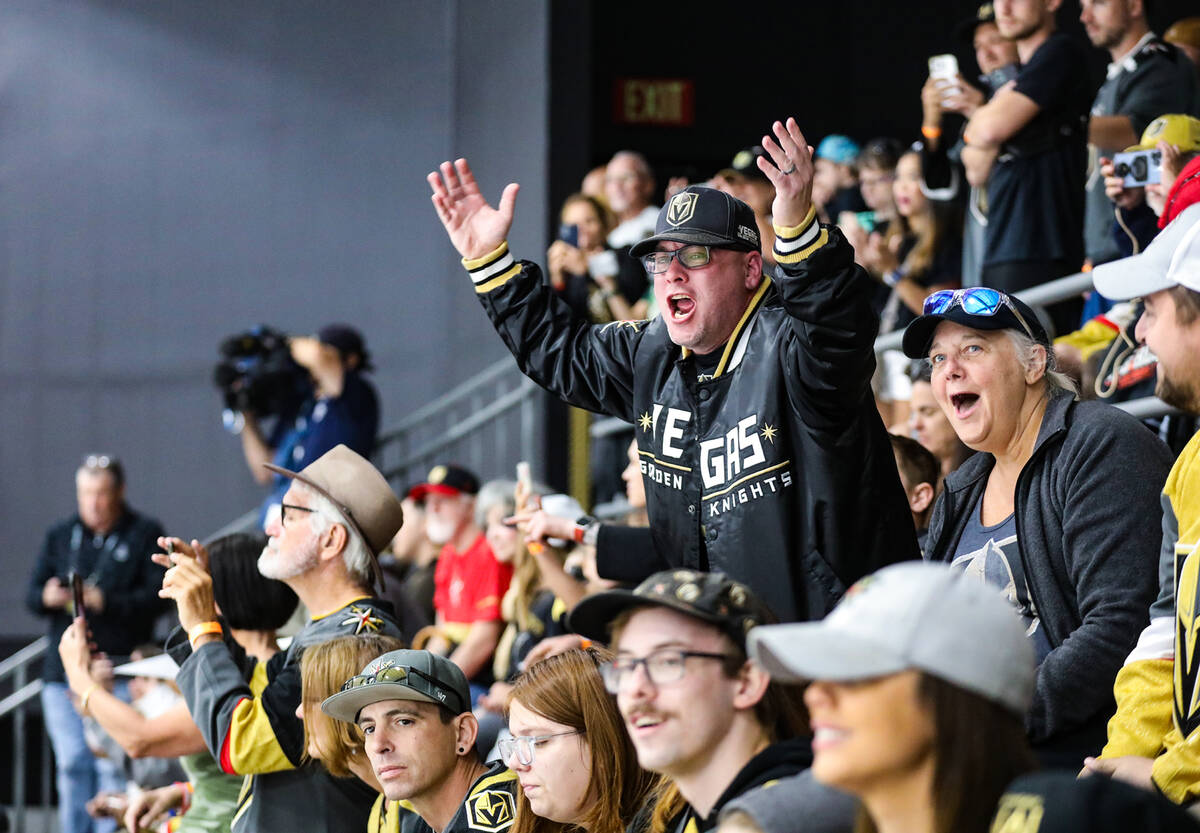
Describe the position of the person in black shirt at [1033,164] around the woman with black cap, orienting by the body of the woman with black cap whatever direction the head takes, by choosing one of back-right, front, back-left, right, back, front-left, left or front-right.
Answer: back-right

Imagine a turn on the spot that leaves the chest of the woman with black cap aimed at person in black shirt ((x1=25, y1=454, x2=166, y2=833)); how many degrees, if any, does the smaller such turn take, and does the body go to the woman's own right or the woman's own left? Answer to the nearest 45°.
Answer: approximately 90° to the woman's own right

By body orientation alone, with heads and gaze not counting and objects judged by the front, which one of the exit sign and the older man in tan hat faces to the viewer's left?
the older man in tan hat

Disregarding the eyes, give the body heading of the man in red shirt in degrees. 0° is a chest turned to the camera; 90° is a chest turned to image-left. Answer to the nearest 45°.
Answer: approximately 45°

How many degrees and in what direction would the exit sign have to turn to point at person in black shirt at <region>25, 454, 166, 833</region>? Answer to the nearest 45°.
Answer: approximately 45° to its right

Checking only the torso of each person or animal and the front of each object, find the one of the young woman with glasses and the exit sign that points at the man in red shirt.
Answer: the exit sign

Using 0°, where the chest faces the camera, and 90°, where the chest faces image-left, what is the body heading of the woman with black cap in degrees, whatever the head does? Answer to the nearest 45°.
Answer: approximately 45°

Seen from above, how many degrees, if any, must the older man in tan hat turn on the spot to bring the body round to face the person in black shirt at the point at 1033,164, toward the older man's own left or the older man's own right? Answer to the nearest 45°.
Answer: approximately 135° to the older man's own right

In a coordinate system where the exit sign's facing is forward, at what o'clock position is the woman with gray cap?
The woman with gray cap is roughly at 12 o'clock from the exit sign.

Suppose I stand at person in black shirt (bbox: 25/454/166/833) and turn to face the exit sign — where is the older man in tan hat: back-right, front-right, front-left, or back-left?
back-right

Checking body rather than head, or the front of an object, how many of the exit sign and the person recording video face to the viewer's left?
1

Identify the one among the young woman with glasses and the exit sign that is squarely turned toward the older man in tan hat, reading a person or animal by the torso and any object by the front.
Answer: the exit sign

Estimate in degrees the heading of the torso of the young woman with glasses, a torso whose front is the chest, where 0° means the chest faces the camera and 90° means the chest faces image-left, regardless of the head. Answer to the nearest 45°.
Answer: approximately 45°
